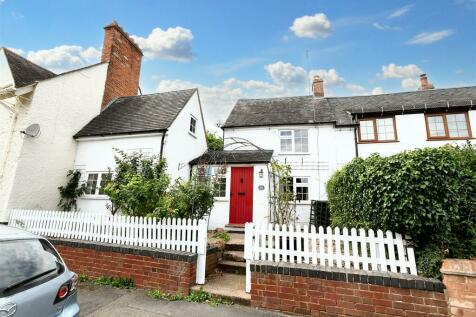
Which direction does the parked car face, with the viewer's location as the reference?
facing away from the viewer and to the left of the viewer

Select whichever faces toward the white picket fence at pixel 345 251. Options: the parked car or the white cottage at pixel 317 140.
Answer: the white cottage

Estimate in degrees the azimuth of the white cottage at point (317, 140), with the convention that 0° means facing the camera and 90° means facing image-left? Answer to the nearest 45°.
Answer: approximately 0°

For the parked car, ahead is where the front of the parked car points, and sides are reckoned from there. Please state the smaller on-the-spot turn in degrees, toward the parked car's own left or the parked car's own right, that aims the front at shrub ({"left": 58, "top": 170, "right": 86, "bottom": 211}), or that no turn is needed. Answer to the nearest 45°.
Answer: approximately 45° to the parked car's own right

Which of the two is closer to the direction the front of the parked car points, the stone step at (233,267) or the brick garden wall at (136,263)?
the brick garden wall

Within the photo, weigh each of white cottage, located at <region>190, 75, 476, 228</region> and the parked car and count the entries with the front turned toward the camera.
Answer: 1

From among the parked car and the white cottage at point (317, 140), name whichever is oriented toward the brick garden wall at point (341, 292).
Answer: the white cottage

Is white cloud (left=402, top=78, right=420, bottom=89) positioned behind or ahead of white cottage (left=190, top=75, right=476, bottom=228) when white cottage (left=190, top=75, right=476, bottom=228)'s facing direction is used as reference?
behind

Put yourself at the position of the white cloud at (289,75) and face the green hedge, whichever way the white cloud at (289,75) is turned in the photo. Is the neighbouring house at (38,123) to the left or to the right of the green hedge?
right
